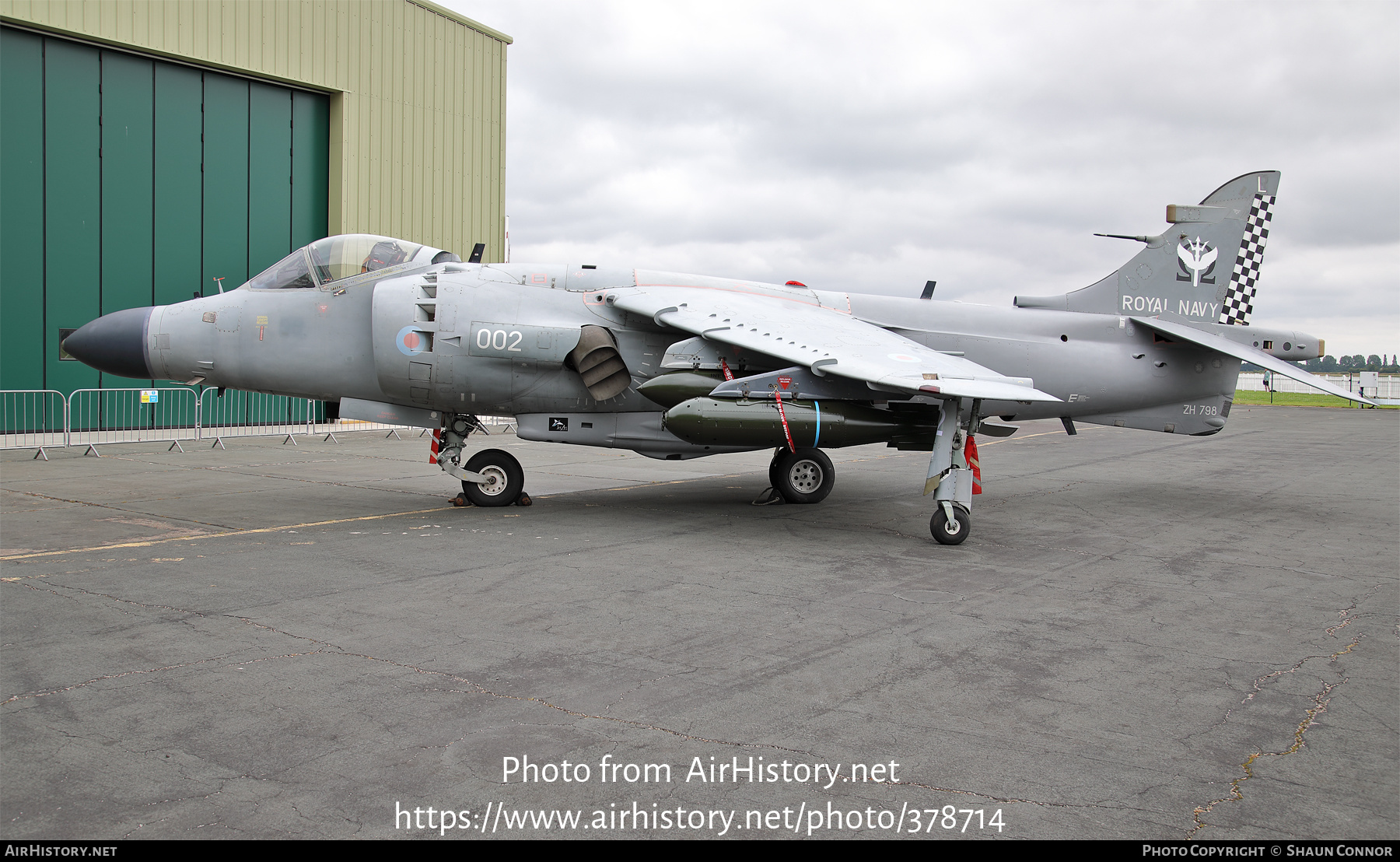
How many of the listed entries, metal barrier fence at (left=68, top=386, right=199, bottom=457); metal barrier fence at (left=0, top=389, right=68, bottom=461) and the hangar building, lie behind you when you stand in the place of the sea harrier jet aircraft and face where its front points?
0

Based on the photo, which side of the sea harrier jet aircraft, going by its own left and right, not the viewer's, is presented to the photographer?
left

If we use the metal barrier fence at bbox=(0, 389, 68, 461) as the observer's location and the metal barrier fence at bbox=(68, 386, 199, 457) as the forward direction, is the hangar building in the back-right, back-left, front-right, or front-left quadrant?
front-left

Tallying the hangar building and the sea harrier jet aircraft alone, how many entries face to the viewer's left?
1
